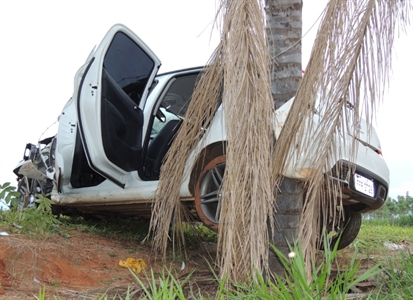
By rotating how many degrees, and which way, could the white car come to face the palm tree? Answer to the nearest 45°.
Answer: approximately 180°

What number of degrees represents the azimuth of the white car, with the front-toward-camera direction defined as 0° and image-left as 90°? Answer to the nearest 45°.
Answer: approximately 135°
